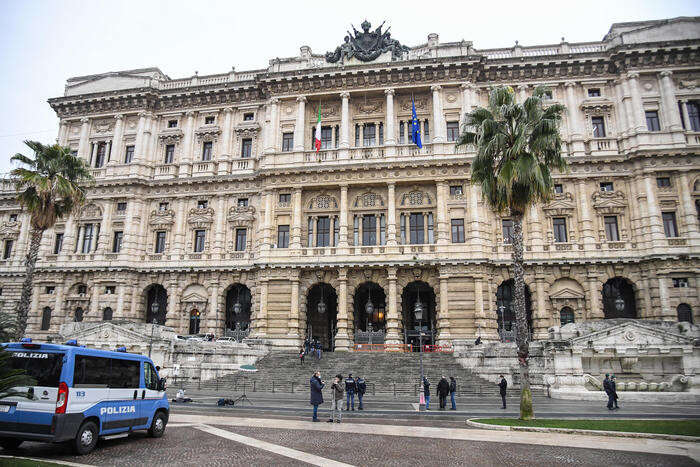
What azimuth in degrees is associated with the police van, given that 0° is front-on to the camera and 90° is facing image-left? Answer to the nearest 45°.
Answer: approximately 225°

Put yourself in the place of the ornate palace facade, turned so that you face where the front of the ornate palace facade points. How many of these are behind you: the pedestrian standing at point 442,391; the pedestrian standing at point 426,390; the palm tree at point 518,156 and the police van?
0

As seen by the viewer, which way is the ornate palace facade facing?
toward the camera

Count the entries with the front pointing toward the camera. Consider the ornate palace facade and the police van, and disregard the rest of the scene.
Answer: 1

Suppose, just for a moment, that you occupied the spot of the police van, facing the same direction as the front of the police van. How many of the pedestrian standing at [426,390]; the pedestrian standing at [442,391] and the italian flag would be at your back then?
0

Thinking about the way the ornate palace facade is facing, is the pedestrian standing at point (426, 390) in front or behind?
in front

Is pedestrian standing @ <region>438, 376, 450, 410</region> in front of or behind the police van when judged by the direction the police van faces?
in front

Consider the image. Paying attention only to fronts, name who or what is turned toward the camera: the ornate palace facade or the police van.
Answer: the ornate palace facade

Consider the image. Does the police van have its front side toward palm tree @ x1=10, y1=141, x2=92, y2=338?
no

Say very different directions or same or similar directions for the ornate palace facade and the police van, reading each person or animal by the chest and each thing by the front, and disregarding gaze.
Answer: very different directions

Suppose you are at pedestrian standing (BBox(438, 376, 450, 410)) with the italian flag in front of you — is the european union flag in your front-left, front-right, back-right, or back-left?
front-right

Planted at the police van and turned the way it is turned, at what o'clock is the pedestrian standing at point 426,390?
The pedestrian standing is roughly at 1 o'clock from the police van.

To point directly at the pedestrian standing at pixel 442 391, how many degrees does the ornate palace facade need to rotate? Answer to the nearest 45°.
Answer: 0° — it already faces them

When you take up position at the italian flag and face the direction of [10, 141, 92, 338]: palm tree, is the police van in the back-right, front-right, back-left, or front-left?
front-left

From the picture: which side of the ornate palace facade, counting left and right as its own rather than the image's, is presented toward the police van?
front
